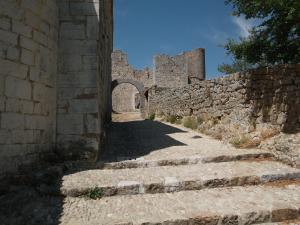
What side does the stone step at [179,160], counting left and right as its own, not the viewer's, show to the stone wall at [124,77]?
back

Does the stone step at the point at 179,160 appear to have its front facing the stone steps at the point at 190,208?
yes

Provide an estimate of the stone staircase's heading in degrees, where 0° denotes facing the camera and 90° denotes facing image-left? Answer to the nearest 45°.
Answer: approximately 0°

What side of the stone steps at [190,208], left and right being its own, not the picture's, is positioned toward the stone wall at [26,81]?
right

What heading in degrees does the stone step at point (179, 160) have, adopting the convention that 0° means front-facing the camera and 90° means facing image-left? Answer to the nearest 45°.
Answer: approximately 0°

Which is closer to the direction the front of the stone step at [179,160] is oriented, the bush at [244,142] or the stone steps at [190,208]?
the stone steps

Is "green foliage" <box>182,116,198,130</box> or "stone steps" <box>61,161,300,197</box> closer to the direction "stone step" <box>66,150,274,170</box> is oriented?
the stone steps

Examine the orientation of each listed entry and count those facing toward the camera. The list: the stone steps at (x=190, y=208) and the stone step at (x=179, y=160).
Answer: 2

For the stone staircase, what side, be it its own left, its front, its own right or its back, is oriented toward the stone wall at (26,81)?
right

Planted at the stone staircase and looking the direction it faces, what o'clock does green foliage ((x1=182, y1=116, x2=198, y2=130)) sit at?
The green foliage is roughly at 6 o'clock from the stone staircase.

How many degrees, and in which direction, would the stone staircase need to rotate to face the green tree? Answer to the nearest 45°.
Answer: approximately 135° to its left

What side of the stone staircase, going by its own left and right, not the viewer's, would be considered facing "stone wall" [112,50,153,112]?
back

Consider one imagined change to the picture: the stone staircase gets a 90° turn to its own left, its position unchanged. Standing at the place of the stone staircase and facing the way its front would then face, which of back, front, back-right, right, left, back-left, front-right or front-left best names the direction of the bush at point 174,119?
left

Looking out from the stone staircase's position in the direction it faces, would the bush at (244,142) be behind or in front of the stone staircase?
behind
